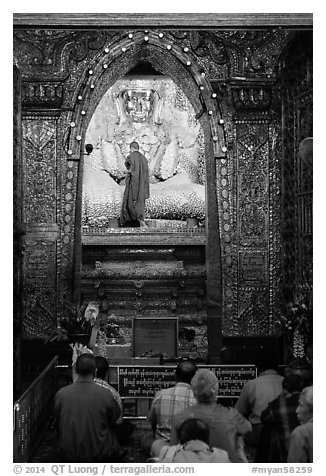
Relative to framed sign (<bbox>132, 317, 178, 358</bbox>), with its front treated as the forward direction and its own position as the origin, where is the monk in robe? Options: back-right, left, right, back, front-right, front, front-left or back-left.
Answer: back

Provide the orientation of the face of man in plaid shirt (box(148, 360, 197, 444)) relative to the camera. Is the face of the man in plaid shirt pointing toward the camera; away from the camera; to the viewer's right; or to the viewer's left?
away from the camera

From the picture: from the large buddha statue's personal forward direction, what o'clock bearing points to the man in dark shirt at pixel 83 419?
The man in dark shirt is roughly at 12 o'clock from the large buddha statue.

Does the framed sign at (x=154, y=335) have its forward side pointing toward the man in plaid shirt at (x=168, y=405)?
yes

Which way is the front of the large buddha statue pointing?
toward the camera

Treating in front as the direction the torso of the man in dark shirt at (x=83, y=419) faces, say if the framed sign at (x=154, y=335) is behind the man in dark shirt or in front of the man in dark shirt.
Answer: in front

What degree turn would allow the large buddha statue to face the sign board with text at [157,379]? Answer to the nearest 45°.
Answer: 0° — it already faces it

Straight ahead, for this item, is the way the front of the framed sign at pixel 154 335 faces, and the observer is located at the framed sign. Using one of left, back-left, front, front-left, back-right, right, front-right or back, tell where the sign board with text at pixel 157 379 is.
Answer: front

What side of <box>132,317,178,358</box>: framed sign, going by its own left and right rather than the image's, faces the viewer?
front

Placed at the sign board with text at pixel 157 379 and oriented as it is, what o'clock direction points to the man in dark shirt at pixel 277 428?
The man in dark shirt is roughly at 11 o'clock from the sign board with text.

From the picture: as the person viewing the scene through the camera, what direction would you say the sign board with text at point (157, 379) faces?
facing the viewer

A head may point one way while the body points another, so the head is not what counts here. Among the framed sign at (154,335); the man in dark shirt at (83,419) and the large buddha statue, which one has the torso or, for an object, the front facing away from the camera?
the man in dark shirt

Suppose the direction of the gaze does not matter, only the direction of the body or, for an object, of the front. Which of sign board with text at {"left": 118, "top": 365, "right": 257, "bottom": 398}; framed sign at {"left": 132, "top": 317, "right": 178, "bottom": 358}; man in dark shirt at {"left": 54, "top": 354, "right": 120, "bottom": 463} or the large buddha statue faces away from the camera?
the man in dark shirt

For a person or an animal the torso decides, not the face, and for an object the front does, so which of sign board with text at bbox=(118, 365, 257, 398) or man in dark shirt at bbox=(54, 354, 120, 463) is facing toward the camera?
the sign board with text

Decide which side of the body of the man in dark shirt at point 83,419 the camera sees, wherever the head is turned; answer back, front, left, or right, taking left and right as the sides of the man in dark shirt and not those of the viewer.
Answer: back

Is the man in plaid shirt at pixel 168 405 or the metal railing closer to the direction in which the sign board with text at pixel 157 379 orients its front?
the man in plaid shirt

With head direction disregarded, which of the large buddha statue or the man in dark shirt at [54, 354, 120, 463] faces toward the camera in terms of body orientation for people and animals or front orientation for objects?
the large buddha statue

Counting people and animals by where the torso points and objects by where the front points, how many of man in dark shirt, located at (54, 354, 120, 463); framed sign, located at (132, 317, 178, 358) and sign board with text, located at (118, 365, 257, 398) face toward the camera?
2

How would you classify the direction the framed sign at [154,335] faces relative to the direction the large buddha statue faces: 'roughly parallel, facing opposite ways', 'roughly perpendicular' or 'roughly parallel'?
roughly parallel

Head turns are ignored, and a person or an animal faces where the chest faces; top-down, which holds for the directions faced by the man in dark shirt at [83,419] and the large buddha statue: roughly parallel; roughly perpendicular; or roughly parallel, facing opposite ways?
roughly parallel, facing opposite ways
